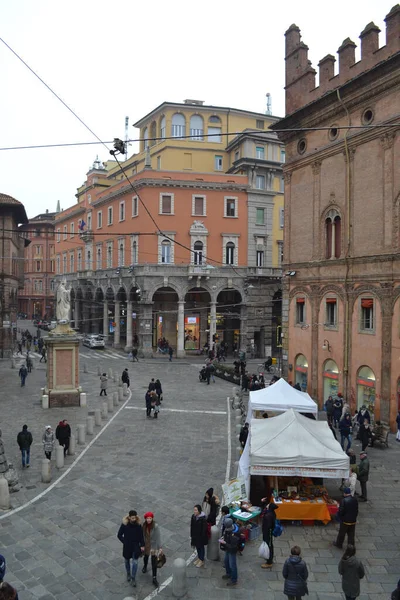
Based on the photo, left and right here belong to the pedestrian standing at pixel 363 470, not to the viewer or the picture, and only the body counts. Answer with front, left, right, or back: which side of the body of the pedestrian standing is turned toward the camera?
left

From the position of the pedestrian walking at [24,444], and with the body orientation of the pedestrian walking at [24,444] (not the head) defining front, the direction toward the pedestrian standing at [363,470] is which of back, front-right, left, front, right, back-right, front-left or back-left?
back-right

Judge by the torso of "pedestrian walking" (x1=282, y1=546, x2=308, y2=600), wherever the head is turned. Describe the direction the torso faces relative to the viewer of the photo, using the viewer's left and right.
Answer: facing away from the viewer

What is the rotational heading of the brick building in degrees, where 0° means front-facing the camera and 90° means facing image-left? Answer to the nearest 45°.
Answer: approximately 45°

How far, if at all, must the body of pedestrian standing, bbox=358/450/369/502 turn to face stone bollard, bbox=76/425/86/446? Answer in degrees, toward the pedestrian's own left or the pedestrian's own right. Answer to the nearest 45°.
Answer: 0° — they already face it

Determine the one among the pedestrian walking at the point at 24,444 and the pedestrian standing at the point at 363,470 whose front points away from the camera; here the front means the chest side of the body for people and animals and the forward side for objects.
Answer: the pedestrian walking at the point at 24,444

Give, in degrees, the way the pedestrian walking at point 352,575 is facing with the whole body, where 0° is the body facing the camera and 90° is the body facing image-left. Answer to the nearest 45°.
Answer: approximately 180°

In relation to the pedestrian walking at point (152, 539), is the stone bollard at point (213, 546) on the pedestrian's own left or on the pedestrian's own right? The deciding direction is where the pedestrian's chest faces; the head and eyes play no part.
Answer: on the pedestrian's own left

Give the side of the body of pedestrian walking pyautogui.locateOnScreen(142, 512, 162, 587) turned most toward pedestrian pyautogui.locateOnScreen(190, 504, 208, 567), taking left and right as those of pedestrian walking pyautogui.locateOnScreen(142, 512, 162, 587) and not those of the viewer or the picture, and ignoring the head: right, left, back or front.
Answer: left
